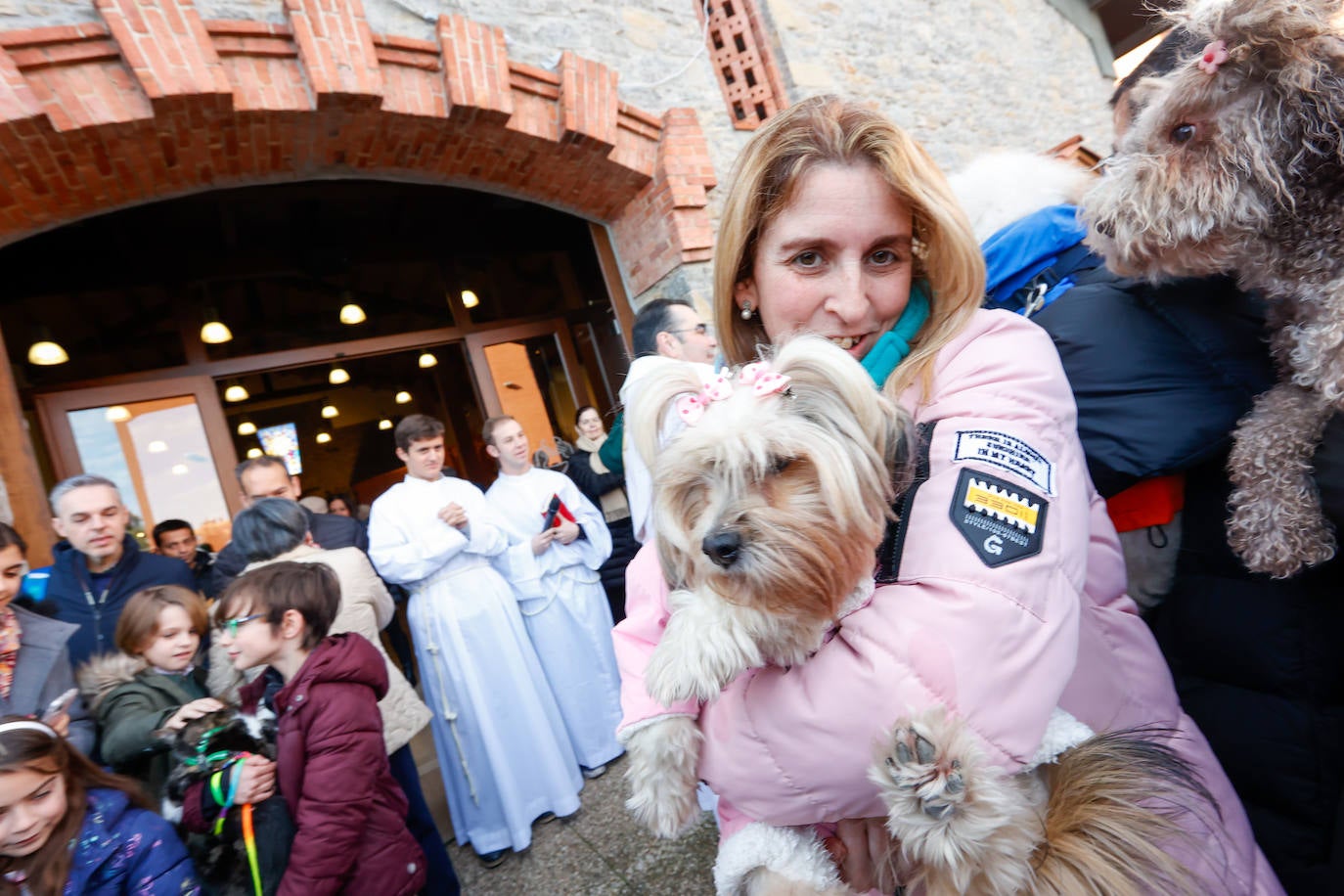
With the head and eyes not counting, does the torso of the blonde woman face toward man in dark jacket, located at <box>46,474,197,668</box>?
no

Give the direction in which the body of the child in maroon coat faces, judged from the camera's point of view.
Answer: to the viewer's left

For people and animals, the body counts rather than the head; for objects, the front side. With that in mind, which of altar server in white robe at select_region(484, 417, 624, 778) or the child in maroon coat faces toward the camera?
the altar server in white robe

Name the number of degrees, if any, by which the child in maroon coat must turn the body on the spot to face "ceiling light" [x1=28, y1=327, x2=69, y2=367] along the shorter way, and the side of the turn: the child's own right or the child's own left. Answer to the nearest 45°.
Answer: approximately 90° to the child's own right

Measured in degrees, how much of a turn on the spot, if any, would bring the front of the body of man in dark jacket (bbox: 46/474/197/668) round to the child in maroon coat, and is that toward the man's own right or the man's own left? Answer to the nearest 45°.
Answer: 0° — they already face them

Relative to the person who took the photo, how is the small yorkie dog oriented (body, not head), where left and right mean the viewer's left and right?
facing the viewer and to the left of the viewer

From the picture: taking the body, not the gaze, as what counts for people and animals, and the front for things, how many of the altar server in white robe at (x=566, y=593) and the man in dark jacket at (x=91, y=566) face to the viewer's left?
0

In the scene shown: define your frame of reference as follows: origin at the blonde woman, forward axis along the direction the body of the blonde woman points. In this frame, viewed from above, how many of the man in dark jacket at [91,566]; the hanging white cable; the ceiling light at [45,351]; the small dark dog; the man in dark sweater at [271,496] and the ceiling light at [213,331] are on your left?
0

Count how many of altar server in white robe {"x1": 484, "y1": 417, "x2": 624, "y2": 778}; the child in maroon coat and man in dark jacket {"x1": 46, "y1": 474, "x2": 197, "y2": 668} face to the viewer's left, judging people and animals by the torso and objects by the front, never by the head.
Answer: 1

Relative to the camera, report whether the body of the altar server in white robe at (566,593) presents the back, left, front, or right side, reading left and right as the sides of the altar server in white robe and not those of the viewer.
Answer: front

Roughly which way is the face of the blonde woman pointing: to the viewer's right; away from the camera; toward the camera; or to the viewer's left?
toward the camera

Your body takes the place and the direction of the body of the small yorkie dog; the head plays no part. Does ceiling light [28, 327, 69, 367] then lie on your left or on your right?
on your right

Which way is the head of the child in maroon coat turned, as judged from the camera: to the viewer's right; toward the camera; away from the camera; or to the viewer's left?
to the viewer's left

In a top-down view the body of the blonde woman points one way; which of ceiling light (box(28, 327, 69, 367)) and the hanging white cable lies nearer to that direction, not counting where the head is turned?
the ceiling light

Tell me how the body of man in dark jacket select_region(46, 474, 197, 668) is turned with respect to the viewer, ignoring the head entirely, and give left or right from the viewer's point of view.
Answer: facing the viewer

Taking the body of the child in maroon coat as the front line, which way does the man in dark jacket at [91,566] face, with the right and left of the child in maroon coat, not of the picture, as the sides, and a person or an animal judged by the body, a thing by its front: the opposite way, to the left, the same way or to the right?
to the left
